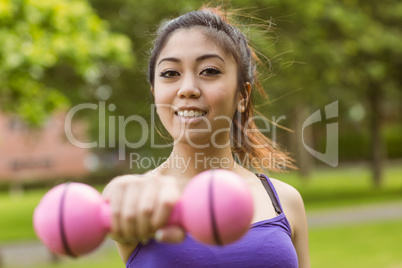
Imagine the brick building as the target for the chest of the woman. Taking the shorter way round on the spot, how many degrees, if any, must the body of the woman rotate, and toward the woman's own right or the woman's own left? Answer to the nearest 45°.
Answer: approximately 180°

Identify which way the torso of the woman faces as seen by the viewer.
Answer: toward the camera

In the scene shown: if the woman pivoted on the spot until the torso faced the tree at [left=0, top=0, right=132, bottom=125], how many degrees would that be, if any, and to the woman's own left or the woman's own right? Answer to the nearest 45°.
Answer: approximately 135° to the woman's own right

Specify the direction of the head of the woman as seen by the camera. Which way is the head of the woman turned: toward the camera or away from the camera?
toward the camera
